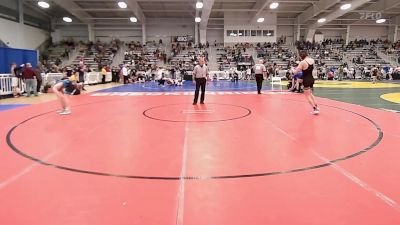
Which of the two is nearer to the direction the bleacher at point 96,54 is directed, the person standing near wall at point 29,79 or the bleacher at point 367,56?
the person standing near wall

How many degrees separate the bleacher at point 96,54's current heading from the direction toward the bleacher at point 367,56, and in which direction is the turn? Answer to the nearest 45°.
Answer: approximately 90° to its left

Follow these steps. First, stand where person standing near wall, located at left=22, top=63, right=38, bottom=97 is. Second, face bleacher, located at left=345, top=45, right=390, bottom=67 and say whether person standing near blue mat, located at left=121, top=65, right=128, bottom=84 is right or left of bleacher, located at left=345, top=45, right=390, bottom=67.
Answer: left

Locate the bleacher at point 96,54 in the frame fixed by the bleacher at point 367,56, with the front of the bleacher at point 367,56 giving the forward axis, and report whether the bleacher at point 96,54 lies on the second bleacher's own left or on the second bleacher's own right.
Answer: on the second bleacher's own right

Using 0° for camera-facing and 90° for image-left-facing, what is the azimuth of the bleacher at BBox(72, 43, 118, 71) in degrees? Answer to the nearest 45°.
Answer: approximately 0°

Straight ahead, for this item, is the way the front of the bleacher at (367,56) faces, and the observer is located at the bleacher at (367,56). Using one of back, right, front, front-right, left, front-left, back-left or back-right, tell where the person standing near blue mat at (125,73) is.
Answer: front-right

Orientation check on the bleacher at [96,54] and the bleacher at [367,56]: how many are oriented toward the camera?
2

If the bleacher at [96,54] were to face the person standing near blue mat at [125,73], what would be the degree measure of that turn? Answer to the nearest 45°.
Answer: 0° — it already faces them

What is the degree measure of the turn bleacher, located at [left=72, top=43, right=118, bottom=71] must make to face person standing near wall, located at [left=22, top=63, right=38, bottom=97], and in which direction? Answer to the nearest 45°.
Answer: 0° — it already faces them
